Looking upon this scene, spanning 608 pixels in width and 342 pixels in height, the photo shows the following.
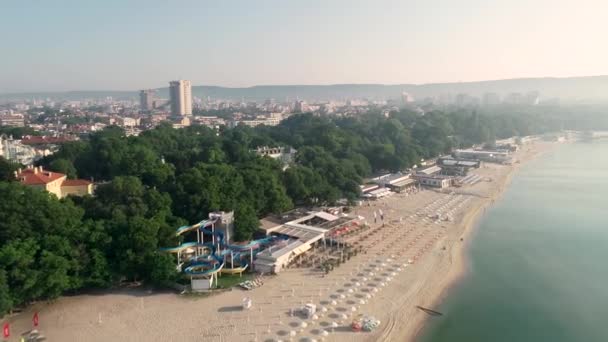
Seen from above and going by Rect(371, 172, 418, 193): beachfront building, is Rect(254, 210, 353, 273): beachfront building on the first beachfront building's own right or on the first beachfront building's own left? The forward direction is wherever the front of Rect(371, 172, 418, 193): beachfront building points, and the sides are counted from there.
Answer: on the first beachfront building's own right

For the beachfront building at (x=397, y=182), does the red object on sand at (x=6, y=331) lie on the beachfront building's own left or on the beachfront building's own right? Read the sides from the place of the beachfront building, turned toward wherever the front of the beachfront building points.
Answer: on the beachfront building's own right

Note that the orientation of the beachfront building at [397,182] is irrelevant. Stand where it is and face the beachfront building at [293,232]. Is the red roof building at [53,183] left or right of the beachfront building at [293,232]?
right

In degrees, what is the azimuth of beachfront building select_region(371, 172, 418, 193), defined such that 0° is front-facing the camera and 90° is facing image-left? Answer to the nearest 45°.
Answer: approximately 315°

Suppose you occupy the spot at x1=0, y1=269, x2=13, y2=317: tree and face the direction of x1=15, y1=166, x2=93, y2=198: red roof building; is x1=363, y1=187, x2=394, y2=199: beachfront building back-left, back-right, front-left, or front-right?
front-right

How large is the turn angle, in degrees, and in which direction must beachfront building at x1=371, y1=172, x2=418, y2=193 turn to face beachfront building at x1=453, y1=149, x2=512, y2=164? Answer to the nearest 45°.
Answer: approximately 90° to its left

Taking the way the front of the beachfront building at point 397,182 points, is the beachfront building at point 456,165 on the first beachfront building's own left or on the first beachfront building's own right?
on the first beachfront building's own left
